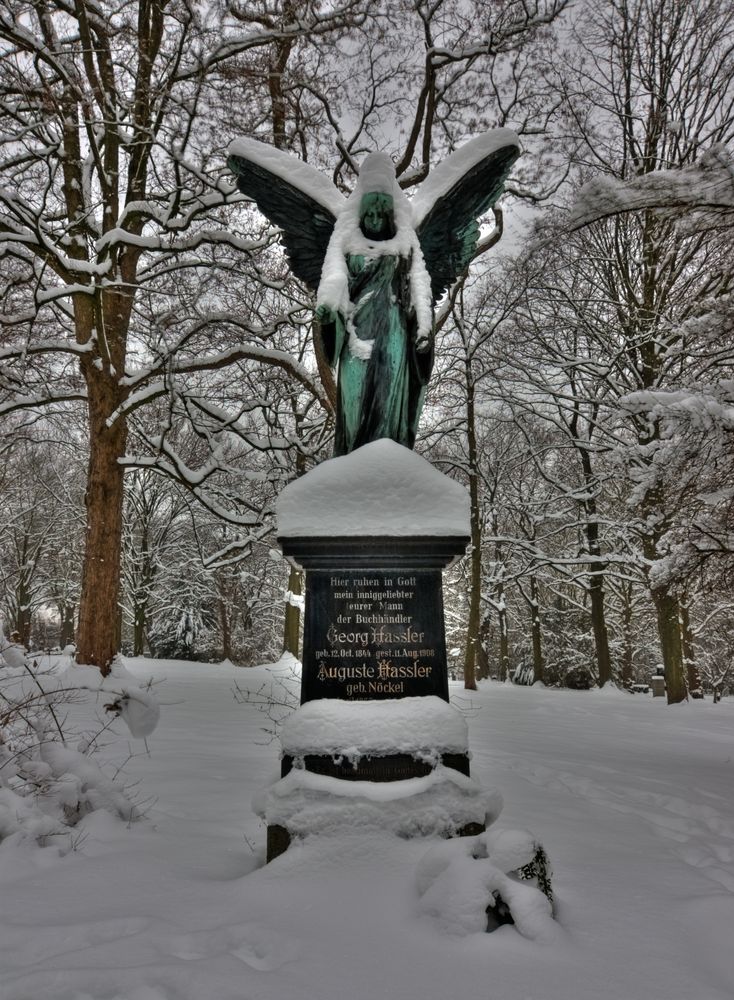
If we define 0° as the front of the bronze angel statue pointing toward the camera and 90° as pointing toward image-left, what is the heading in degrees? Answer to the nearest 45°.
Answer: approximately 0°
